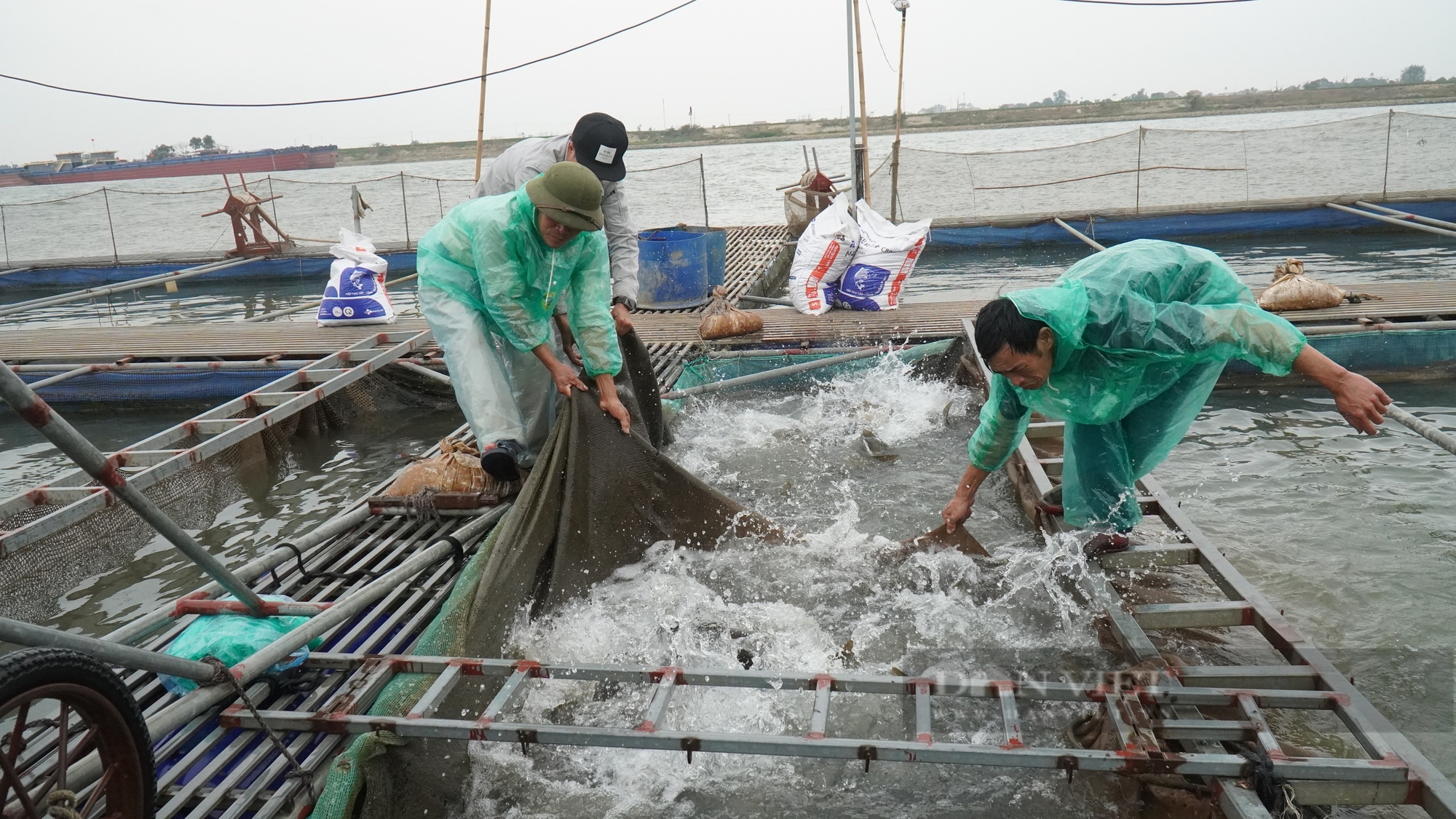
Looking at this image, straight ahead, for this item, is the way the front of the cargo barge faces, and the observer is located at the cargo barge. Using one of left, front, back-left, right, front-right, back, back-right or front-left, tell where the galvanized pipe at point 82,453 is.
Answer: right

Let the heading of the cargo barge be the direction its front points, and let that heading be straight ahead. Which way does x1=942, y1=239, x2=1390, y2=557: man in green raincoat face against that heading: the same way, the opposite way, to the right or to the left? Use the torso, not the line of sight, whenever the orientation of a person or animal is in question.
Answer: the opposite way

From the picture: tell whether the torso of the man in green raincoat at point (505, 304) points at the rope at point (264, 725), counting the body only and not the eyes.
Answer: no

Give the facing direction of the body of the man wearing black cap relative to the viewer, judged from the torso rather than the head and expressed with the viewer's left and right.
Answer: facing the viewer and to the right of the viewer

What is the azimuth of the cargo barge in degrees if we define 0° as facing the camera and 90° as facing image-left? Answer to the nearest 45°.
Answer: approximately 270°

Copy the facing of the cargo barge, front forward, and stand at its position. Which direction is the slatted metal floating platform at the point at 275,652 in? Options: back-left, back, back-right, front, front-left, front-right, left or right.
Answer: right

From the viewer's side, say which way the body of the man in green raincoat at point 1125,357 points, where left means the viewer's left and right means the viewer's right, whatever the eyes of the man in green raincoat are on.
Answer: facing the viewer and to the left of the viewer

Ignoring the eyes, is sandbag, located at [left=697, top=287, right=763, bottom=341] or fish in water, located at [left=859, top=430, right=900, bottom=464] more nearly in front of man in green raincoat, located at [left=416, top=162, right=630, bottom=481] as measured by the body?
the fish in water

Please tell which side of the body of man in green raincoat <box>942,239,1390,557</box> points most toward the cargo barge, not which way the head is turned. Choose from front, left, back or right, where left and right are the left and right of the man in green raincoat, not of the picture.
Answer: right

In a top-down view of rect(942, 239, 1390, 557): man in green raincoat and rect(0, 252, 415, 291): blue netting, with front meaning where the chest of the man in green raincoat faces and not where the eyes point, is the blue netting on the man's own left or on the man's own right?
on the man's own right

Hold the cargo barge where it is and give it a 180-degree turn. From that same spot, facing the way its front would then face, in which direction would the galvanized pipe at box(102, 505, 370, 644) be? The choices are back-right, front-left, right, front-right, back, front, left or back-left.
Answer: left

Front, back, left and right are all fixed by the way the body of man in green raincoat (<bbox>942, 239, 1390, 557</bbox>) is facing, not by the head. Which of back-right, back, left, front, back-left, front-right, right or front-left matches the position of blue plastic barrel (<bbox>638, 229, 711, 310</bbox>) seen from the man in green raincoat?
right

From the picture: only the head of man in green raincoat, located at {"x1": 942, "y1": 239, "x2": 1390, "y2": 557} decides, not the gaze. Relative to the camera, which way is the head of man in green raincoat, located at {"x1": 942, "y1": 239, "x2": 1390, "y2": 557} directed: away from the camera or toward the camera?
toward the camera

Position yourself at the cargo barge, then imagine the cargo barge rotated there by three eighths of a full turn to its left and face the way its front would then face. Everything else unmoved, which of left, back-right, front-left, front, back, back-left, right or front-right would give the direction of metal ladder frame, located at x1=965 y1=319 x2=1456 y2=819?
back-left

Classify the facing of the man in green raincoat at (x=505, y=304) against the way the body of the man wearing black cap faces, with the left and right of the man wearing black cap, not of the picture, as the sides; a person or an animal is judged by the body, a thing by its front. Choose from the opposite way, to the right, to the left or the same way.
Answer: the same way

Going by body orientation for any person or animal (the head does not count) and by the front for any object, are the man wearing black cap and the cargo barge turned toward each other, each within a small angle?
no

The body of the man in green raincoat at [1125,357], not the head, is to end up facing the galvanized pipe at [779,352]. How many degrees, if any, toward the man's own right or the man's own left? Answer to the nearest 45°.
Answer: approximately 90° to the man's own right

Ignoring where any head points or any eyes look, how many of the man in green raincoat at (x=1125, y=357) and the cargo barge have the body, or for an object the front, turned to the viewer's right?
1

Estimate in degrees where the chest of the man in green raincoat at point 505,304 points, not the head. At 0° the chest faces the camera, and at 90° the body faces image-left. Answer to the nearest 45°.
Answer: approximately 315°

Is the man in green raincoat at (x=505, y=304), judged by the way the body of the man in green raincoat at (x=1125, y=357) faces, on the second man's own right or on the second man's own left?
on the second man's own right
